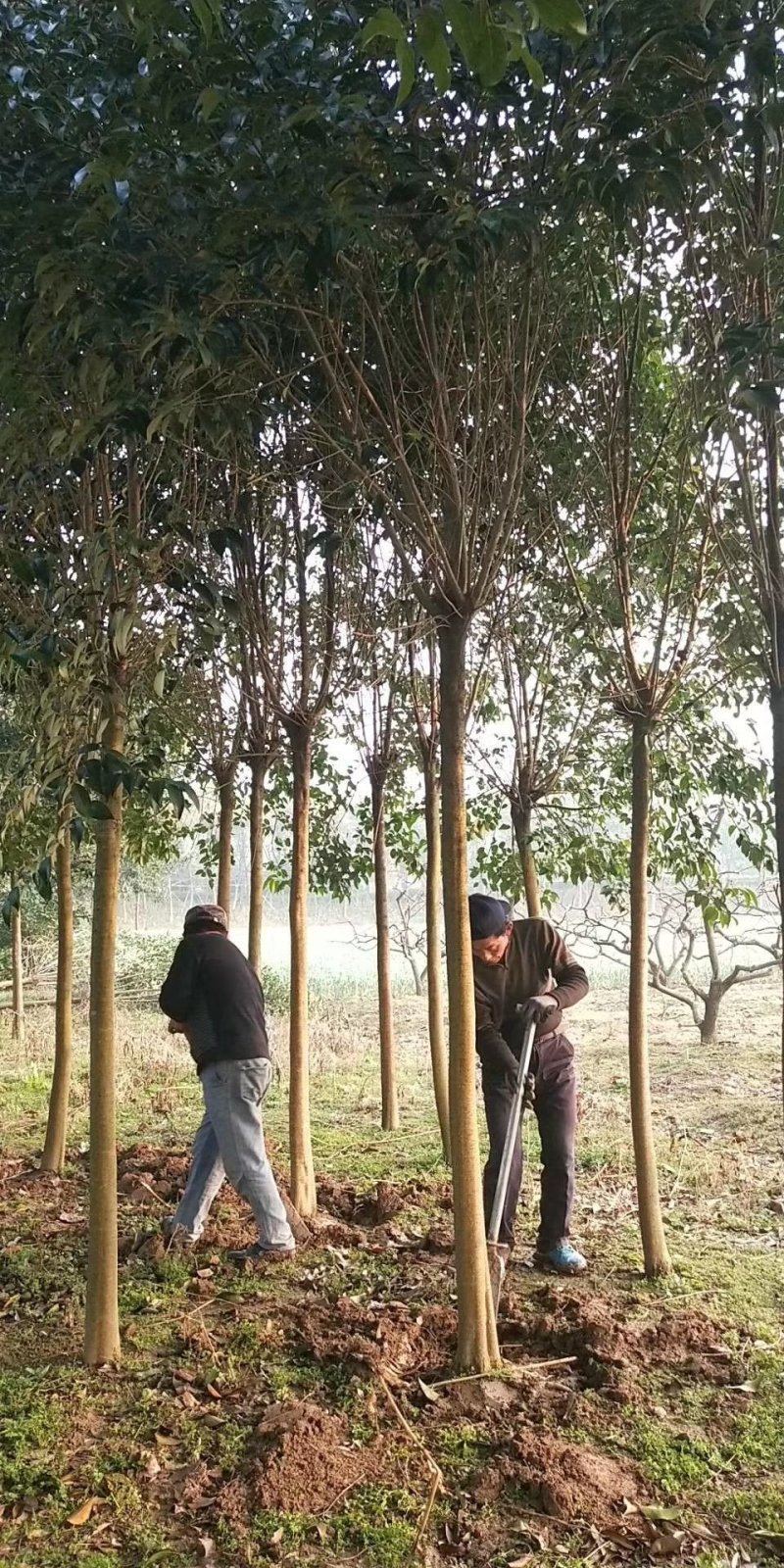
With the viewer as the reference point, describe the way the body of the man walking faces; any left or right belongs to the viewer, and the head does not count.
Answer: facing away from the viewer and to the left of the viewer

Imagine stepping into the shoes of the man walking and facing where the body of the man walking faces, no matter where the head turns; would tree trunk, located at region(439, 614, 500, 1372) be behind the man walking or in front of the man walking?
behind

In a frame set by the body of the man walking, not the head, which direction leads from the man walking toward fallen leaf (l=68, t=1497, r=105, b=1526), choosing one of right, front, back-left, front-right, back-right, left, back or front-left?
back-left

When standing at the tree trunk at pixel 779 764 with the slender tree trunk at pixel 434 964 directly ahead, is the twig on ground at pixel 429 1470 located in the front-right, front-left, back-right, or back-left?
front-left

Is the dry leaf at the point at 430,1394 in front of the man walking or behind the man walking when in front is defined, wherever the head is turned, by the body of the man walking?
behind

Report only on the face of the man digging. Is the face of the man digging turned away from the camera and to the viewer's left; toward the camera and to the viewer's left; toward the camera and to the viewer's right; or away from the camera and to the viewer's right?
toward the camera and to the viewer's left

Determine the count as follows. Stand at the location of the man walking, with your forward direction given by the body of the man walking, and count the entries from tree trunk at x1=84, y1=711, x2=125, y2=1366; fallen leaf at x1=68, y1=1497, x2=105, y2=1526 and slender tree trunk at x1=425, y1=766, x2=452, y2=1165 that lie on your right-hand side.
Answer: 1

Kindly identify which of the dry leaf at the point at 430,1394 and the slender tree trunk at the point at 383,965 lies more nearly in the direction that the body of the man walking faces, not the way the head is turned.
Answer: the slender tree trunk

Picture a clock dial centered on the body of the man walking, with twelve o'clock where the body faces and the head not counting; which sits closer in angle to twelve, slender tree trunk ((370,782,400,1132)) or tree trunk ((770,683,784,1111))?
the slender tree trunk

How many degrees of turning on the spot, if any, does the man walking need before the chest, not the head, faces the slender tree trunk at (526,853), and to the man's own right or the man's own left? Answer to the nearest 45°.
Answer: approximately 90° to the man's own right
